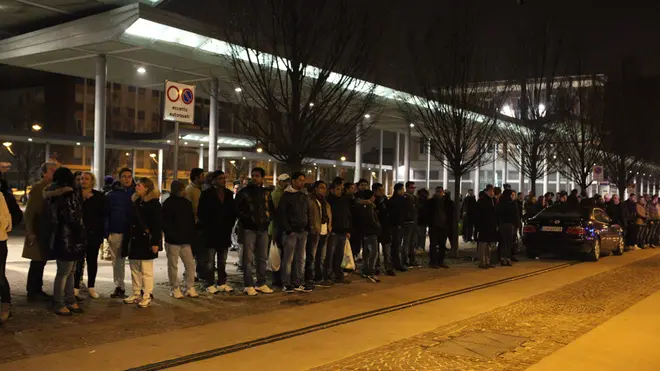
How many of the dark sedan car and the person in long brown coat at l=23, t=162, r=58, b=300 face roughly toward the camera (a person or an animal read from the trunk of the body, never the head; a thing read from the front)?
0

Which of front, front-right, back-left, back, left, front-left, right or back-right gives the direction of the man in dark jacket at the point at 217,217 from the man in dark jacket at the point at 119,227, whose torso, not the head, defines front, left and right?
front-left

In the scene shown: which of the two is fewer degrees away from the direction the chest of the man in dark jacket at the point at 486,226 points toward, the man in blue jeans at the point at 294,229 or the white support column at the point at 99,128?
the man in blue jeans

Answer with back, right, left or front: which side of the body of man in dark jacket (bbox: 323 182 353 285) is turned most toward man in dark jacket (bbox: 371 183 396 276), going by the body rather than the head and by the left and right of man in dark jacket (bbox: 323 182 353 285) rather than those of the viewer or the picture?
left

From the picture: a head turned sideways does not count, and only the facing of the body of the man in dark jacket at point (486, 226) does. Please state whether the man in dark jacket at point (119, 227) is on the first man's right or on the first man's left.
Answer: on the first man's right

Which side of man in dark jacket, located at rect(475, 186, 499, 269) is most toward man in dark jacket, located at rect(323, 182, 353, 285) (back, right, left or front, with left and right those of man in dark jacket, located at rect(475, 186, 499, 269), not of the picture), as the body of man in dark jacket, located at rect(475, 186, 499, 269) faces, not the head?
right

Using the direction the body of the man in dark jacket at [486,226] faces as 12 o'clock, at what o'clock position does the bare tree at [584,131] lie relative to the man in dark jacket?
The bare tree is roughly at 8 o'clock from the man in dark jacket.

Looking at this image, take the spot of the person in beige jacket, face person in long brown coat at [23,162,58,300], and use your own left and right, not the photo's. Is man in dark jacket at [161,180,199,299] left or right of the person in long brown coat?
right
